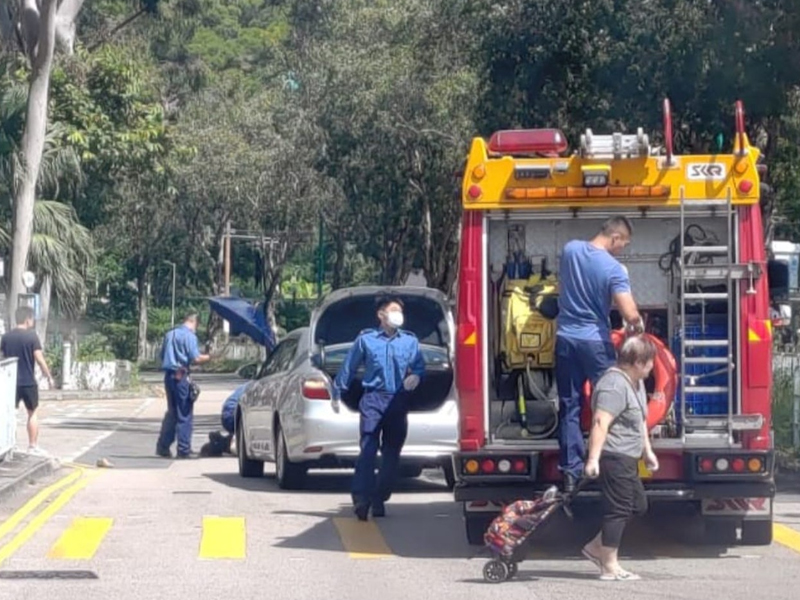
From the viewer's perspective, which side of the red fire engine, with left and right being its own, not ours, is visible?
back

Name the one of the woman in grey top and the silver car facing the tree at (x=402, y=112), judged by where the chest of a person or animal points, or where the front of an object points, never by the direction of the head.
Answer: the silver car

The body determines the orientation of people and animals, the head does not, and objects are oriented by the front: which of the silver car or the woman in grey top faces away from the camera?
the silver car

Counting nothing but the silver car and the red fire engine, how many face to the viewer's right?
0

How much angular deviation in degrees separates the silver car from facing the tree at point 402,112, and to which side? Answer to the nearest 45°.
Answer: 0° — it already faces it

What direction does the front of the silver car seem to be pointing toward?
away from the camera
